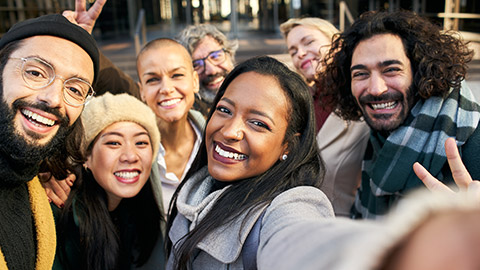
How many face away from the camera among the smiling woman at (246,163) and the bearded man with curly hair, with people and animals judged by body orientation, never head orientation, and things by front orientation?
0

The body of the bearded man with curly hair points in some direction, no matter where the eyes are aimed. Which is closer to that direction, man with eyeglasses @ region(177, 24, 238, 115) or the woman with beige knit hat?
the woman with beige knit hat

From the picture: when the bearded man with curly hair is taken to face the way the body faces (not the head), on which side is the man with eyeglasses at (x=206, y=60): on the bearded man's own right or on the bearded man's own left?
on the bearded man's own right

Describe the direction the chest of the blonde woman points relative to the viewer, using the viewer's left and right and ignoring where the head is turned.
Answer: facing the viewer and to the left of the viewer

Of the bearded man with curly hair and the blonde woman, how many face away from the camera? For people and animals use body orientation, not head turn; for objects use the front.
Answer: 0

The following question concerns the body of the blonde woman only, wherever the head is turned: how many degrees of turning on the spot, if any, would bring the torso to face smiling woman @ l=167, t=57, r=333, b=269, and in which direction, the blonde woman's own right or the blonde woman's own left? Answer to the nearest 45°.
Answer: approximately 45° to the blonde woman's own left

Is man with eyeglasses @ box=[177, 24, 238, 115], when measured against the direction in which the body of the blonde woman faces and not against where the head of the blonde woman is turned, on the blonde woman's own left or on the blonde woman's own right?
on the blonde woman's own right

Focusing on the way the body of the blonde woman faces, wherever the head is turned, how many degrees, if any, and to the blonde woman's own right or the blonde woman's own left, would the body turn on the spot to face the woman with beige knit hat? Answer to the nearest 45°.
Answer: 0° — they already face them

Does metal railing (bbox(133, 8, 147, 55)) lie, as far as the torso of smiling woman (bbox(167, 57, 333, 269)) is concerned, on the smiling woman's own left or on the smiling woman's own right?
on the smiling woman's own right
